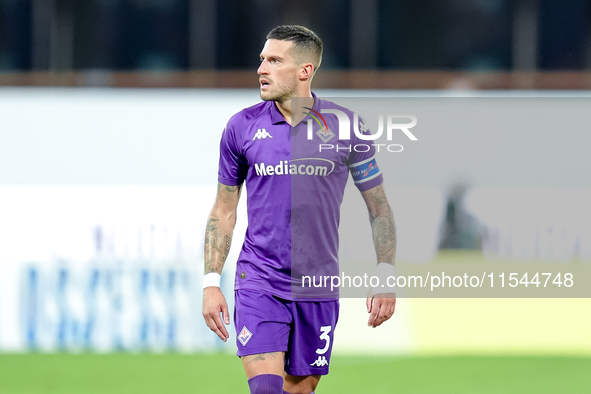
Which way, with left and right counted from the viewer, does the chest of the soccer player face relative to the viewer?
facing the viewer
